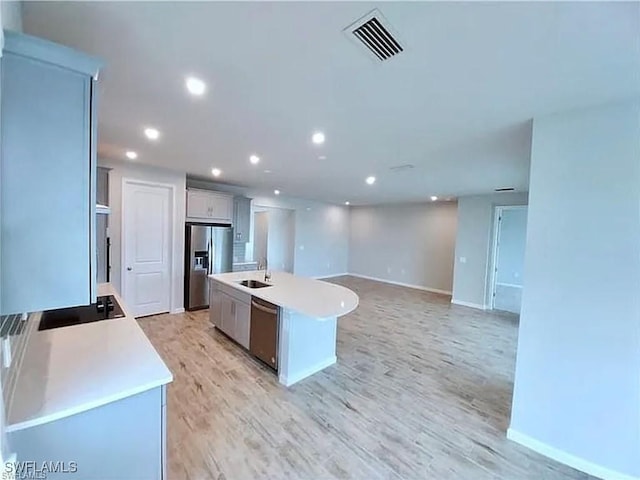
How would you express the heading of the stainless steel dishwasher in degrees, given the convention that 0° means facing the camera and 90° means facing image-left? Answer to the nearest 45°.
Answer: approximately 45°

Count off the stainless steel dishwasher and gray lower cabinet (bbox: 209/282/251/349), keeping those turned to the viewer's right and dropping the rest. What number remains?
0

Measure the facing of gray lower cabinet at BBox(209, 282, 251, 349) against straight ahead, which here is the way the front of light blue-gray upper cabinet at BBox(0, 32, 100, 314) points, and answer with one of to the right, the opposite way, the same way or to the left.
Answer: the opposite way

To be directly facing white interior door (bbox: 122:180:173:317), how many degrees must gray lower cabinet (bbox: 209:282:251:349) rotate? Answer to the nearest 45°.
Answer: approximately 90° to its right

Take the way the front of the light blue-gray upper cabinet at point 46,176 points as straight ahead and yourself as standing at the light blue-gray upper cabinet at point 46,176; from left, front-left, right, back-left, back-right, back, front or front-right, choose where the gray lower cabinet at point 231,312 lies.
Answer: front-left

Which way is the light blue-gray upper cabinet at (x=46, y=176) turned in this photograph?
to the viewer's right

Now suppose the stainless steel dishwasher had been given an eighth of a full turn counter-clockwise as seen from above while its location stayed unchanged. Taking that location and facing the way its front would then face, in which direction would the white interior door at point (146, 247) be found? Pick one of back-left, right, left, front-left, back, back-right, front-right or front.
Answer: back-right

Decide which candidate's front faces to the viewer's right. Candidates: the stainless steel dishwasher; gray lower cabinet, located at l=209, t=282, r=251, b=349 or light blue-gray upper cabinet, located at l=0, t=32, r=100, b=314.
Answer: the light blue-gray upper cabinet

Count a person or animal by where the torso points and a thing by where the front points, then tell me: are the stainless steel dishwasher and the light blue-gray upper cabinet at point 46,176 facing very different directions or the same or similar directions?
very different directions

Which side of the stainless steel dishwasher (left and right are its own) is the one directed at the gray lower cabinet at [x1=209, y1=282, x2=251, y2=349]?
right

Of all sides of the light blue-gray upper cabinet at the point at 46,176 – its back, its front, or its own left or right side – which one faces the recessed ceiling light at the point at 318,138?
front

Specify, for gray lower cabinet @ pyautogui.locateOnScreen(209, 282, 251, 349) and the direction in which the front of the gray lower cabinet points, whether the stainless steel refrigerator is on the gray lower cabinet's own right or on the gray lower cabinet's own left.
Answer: on the gray lower cabinet's own right
